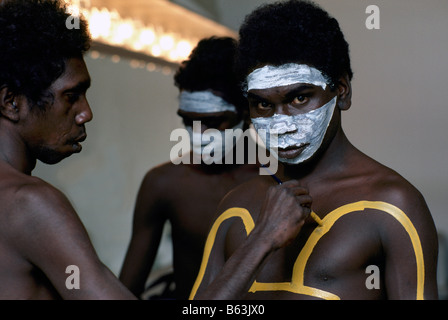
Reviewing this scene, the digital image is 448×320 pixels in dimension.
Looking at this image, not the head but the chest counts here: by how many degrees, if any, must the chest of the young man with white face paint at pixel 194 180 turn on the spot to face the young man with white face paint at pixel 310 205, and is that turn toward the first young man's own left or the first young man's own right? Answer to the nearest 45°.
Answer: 0° — they already face them

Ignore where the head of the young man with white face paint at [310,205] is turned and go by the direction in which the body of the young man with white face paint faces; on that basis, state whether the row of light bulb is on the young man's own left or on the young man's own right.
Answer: on the young man's own right

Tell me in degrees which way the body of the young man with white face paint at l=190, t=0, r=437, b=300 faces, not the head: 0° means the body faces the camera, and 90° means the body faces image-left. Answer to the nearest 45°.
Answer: approximately 45°

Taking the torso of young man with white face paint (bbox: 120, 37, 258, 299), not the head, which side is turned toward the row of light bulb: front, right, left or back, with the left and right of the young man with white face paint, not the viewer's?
back

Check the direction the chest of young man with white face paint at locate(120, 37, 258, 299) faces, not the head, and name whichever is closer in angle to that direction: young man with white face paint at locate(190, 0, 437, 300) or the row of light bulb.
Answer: the young man with white face paint

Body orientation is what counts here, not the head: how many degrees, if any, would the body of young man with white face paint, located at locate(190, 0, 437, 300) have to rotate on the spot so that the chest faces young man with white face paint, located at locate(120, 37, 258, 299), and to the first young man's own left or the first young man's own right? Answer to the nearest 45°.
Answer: approximately 90° to the first young man's own right

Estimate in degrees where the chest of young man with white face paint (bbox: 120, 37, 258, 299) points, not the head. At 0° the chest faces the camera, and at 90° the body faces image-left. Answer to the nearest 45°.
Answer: approximately 0°
